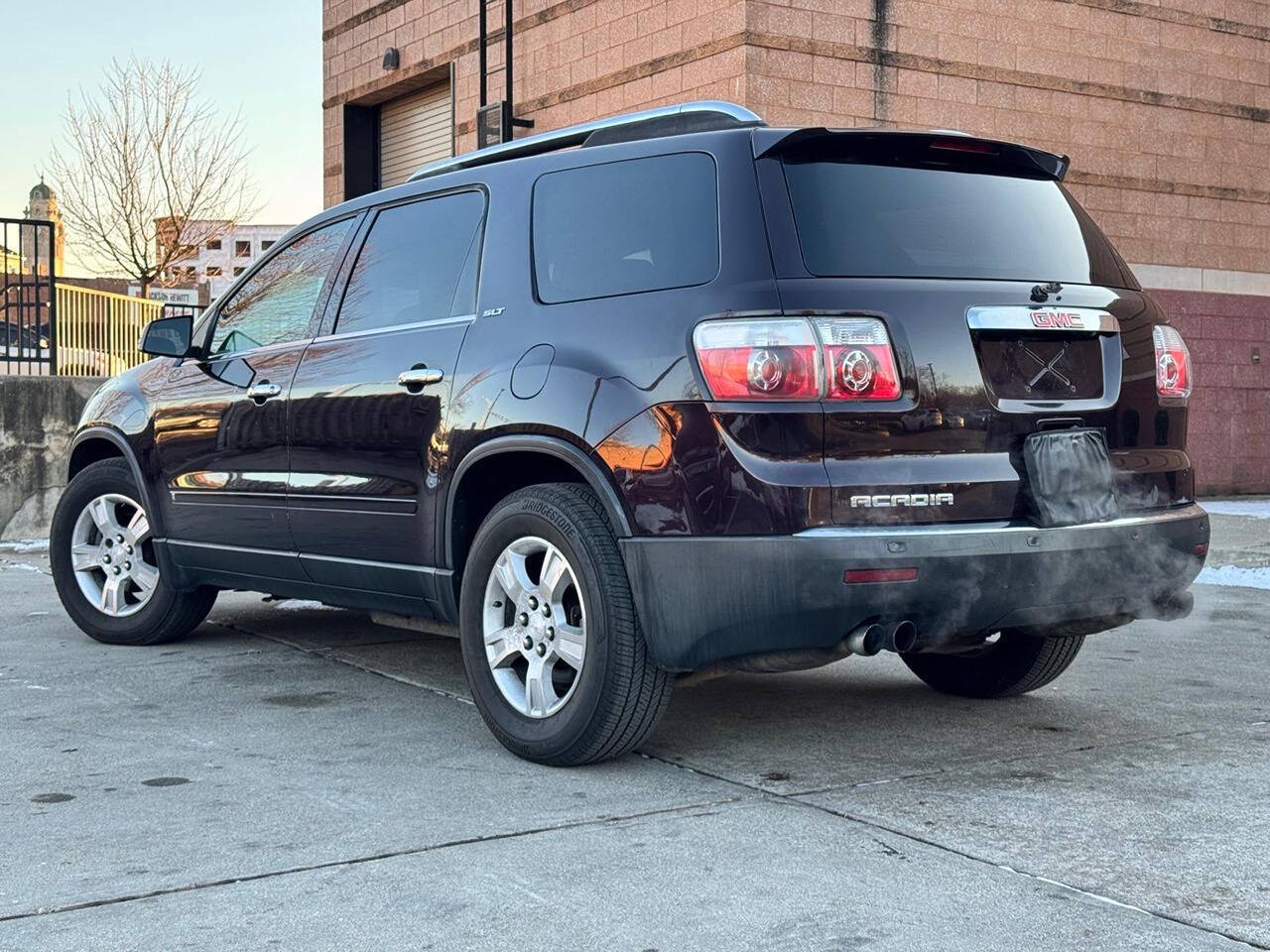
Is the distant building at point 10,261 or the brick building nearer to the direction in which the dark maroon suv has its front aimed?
the distant building

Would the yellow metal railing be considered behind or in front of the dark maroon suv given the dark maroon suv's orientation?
in front

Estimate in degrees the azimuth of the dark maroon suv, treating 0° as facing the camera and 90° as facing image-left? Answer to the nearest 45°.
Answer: approximately 135°

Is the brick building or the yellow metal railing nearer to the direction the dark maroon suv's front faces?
the yellow metal railing

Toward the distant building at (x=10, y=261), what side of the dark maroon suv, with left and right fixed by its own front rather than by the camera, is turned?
front
